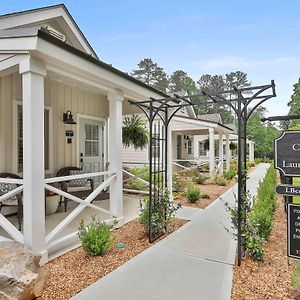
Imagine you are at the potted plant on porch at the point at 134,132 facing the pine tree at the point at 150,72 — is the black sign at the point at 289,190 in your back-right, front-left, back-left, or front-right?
back-right

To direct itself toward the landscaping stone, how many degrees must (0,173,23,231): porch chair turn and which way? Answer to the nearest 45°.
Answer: approximately 45° to its right

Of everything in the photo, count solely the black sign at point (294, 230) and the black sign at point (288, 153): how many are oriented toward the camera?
2

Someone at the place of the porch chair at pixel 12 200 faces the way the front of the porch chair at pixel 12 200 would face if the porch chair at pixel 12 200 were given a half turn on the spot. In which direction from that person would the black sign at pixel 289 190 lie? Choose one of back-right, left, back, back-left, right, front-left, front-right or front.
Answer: back

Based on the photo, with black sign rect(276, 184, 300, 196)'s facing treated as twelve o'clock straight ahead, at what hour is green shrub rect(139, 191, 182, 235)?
The green shrub is roughly at 4 o'clock from the black sign.

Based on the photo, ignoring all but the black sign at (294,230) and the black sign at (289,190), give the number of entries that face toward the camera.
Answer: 2

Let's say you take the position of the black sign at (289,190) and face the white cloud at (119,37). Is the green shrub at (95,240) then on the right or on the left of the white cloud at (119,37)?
left

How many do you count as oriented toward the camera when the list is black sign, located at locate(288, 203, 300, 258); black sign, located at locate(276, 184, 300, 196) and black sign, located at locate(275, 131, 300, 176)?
3

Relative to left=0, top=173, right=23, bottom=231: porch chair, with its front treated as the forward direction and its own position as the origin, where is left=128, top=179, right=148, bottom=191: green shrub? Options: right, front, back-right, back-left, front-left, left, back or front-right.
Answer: left
